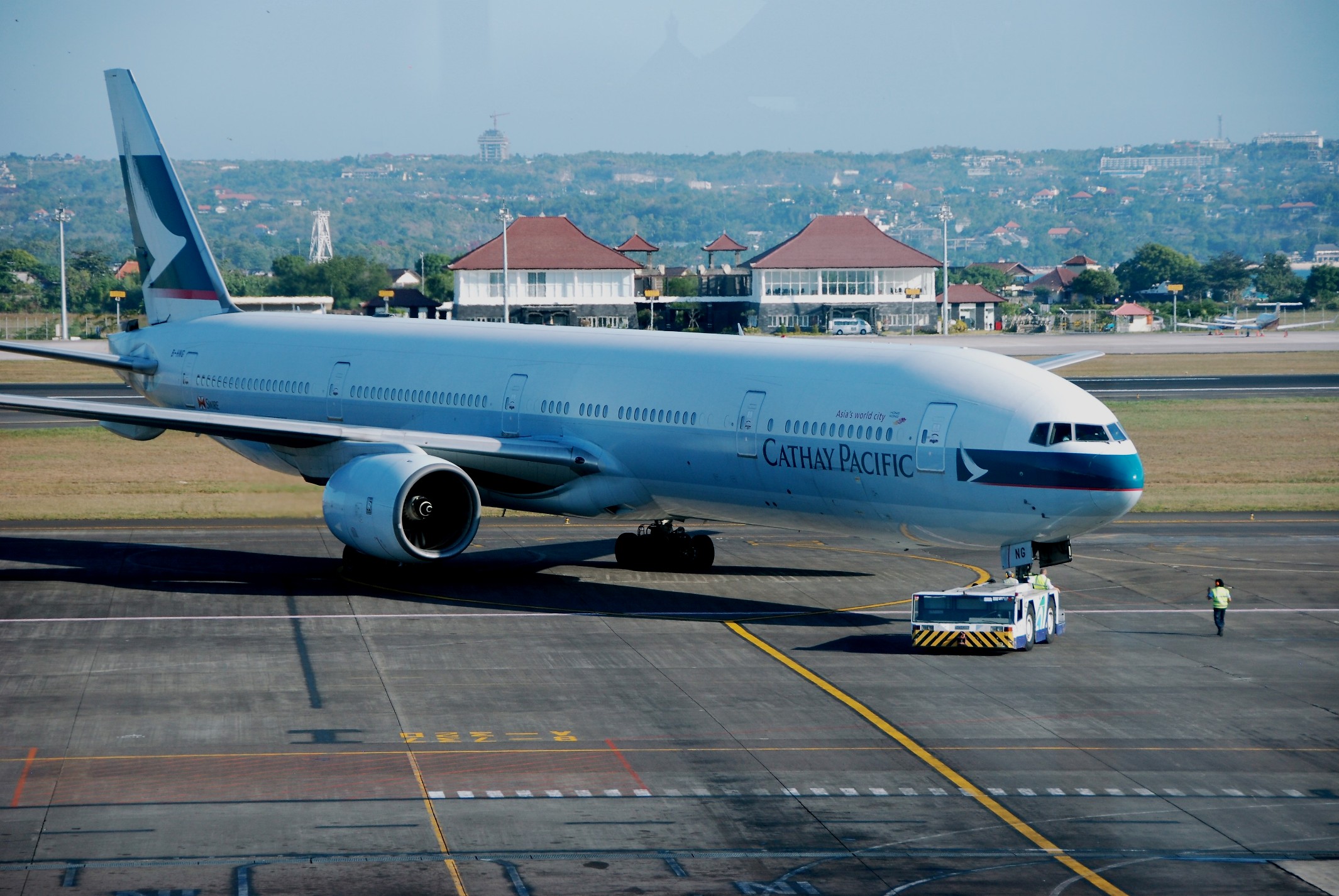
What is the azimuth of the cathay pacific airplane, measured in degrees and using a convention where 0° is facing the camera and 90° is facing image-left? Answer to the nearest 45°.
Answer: approximately 315°
